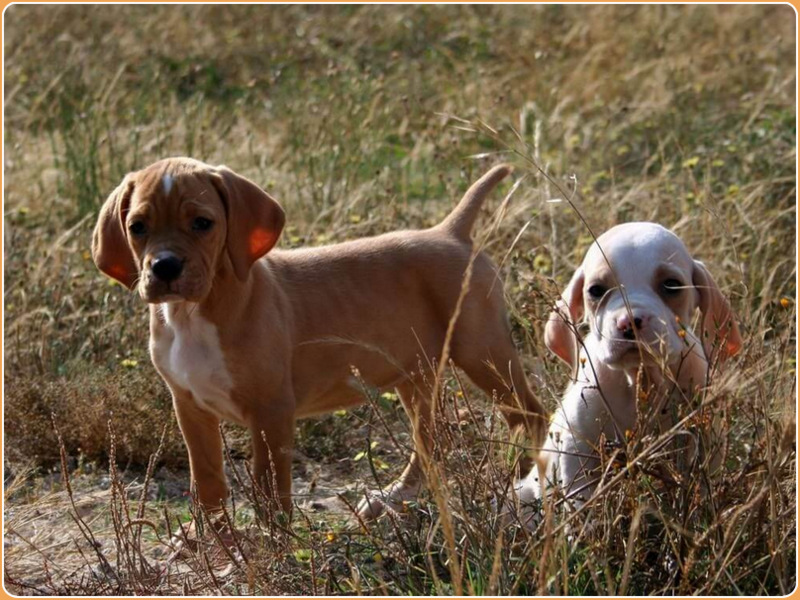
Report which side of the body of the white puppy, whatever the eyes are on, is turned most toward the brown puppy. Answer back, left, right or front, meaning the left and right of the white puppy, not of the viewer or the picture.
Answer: right

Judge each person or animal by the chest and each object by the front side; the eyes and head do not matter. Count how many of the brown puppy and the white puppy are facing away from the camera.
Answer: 0

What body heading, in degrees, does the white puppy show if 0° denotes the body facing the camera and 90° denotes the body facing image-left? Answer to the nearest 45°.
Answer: approximately 0°

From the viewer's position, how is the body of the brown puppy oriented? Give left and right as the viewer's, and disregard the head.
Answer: facing the viewer and to the left of the viewer
